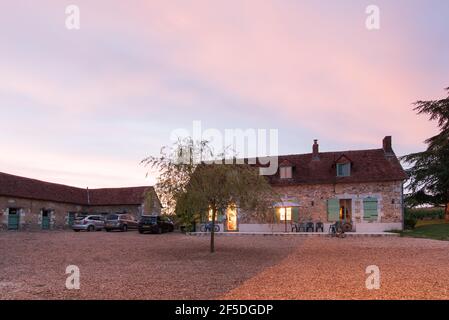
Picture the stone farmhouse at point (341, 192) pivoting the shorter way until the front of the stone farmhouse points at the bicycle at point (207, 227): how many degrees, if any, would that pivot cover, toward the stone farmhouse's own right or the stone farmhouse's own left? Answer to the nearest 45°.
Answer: approximately 90° to the stone farmhouse's own right

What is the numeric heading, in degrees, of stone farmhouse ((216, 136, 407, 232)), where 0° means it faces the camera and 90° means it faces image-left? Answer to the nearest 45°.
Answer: approximately 0°

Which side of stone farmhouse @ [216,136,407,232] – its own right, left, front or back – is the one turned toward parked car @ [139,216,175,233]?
right

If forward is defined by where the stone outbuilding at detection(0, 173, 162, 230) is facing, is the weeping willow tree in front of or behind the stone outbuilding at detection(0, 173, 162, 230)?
in front

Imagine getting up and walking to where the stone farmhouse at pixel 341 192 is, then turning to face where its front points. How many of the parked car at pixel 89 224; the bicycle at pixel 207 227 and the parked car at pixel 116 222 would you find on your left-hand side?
0

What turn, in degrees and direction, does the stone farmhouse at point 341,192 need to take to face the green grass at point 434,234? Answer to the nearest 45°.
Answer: approximately 45° to its left

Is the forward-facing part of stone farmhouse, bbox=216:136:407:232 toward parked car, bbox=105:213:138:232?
no

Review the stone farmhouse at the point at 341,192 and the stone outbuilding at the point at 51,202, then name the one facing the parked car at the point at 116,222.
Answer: the stone outbuilding at the point at 51,202

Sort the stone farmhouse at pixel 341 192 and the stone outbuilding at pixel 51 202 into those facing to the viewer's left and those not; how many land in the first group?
0

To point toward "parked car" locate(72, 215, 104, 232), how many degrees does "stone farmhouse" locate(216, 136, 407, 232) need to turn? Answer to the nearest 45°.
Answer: approximately 90° to its right

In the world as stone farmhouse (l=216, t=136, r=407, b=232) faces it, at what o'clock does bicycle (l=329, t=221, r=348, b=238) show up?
The bicycle is roughly at 12 o'clock from the stone farmhouse.

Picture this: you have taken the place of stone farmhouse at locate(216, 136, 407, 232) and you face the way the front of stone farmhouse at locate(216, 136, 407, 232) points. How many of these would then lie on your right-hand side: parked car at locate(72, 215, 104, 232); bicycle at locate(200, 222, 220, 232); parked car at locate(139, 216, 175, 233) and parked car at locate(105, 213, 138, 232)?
4
